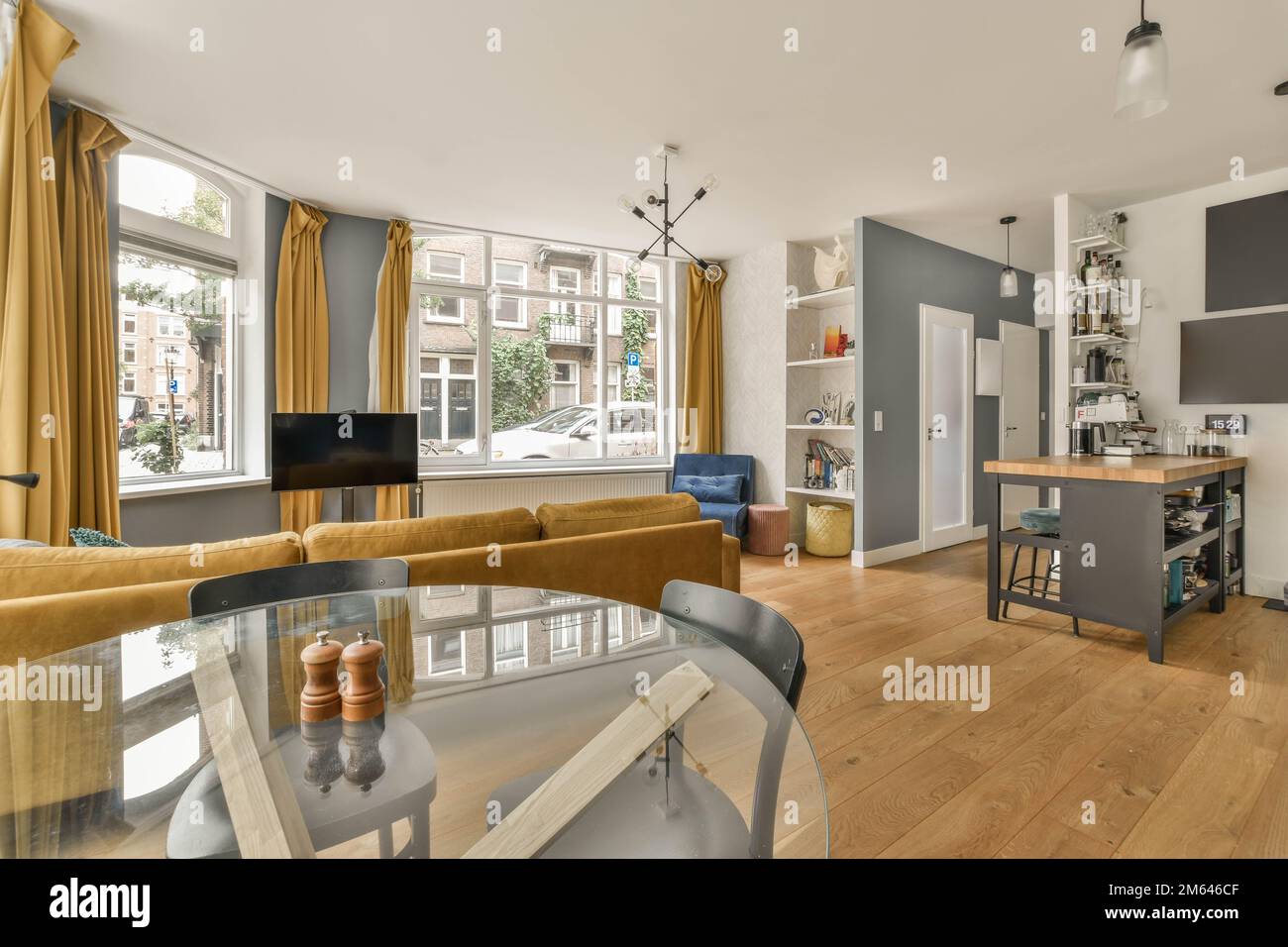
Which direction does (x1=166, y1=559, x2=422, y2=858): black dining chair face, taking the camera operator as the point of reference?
facing the viewer

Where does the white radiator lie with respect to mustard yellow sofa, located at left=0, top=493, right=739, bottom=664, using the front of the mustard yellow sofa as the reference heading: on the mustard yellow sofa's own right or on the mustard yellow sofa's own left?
on the mustard yellow sofa's own right

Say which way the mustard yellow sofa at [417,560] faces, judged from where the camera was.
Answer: facing away from the viewer and to the left of the viewer

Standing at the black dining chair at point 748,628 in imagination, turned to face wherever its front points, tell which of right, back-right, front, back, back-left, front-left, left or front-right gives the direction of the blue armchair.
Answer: back-right

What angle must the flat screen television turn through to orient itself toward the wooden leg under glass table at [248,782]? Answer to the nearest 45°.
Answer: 0° — it already faces it

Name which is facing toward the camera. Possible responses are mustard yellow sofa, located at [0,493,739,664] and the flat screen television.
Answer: the flat screen television

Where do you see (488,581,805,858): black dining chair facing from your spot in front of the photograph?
facing the viewer and to the left of the viewer

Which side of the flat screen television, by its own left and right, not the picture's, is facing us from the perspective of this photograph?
front

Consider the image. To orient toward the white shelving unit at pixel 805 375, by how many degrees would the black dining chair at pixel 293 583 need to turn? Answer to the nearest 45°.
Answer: approximately 135° to its left

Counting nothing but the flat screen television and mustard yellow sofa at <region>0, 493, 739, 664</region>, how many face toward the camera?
1

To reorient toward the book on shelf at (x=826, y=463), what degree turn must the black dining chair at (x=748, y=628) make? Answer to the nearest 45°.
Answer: approximately 135° to its right
